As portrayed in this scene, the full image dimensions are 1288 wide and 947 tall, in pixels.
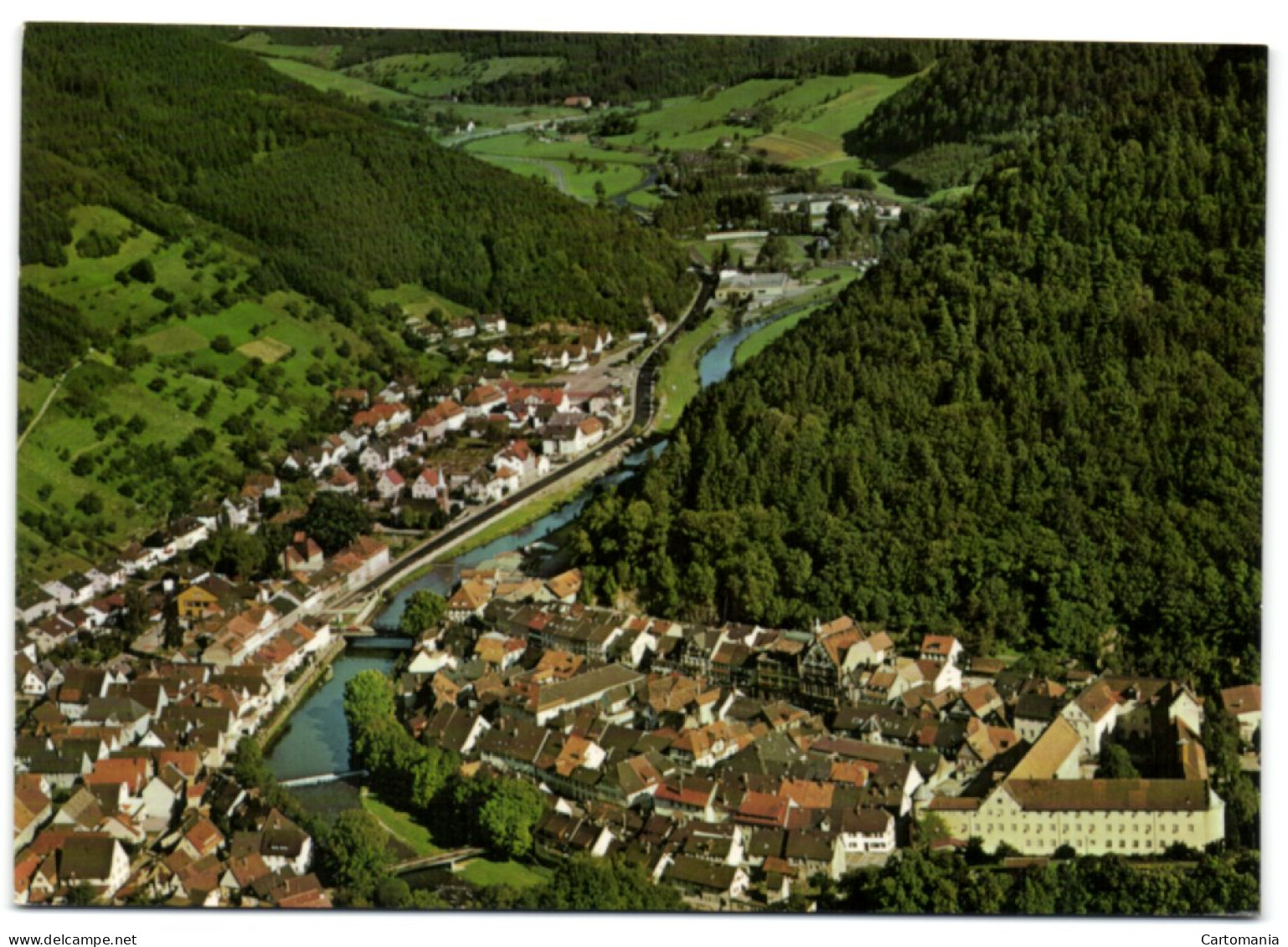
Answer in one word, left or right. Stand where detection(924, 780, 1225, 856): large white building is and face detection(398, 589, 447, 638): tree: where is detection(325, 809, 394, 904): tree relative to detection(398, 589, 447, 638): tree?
left

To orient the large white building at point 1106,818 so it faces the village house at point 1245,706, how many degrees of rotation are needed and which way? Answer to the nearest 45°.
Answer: approximately 135° to its left

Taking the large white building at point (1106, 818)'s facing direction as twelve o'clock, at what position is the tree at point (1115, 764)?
The tree is roughly at 6 o'clock from the large white building.

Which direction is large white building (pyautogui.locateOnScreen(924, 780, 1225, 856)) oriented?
toward the camera

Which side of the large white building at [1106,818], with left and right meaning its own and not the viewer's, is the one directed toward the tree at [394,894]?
right

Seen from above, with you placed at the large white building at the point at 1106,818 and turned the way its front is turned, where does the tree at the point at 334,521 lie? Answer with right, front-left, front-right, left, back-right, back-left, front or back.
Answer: back-right

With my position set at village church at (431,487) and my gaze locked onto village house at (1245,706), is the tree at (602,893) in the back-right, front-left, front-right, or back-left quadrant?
front-right

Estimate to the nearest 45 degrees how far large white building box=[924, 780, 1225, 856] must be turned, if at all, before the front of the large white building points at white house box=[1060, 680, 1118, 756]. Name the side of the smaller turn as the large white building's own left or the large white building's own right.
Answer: approximately 180°

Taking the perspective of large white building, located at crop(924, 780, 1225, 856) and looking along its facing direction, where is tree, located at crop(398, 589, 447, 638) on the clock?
The tree is roughly at 4 o'clock from the large white building.

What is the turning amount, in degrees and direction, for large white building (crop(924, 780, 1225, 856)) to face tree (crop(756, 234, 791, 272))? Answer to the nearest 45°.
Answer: approximately 135° to its right

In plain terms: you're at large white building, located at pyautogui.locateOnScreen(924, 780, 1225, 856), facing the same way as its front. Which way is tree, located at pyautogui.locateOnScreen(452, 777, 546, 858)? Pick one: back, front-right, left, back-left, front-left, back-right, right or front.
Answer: right

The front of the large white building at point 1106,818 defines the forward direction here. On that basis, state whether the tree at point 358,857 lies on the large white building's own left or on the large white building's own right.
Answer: on the large white building's own right

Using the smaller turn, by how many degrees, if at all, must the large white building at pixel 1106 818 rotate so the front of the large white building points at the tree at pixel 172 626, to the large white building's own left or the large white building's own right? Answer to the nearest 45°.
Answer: approximately 90° to the large white building's own right

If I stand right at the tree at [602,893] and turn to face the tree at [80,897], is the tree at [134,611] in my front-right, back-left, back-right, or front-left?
front-right

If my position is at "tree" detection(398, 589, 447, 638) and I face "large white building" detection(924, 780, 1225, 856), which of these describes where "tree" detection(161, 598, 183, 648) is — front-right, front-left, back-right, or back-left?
back-right
